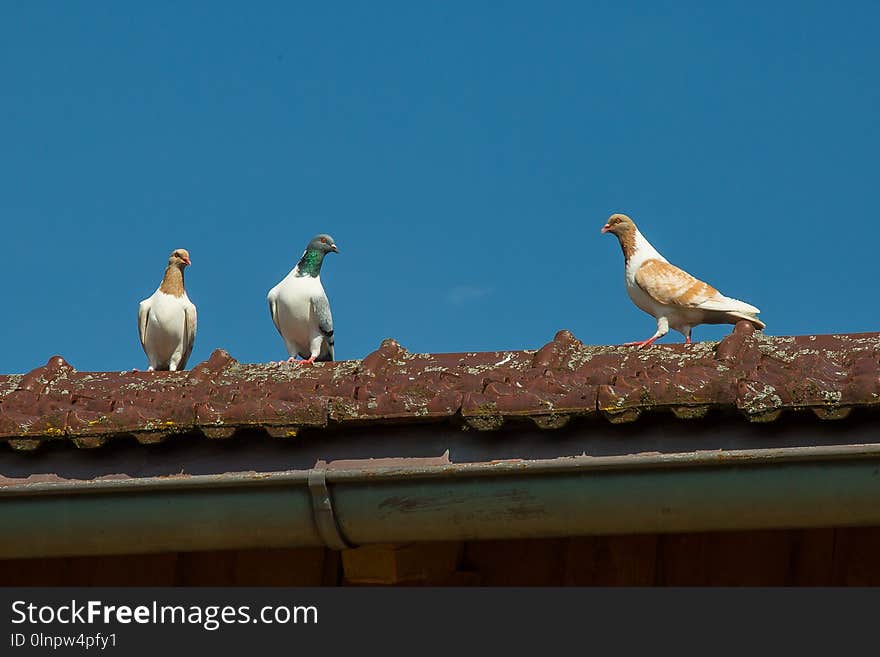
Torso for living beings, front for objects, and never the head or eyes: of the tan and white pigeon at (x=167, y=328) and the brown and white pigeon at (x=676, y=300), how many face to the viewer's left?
1

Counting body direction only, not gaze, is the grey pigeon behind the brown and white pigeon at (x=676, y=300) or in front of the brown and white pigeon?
in front

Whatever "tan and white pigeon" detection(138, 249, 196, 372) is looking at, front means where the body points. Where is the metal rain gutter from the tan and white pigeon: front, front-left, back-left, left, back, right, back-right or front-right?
front

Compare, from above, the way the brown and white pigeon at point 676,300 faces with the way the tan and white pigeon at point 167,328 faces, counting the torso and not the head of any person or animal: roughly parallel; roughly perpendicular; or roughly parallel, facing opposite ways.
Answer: roughly perpendicular

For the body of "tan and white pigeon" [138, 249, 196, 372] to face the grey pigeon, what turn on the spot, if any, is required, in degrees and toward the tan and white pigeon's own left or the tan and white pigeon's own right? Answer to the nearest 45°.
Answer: approximately 90° to the tan and white pigeon's own left

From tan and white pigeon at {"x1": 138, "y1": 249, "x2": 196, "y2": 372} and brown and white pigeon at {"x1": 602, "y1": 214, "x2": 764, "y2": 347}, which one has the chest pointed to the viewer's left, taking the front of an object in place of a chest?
the brown and white pigeon

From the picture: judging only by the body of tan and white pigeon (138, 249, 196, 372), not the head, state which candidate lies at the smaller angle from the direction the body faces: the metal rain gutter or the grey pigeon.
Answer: the metal rain gutter

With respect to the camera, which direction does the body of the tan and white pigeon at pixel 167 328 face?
toward the camera

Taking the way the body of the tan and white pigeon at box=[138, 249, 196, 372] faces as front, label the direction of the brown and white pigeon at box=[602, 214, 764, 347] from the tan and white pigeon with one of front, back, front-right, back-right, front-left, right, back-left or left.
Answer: front-left

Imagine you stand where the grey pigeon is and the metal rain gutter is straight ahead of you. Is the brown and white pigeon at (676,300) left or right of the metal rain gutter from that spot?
left

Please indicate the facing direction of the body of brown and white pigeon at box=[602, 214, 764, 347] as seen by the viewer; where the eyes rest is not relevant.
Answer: to the viewer's left
